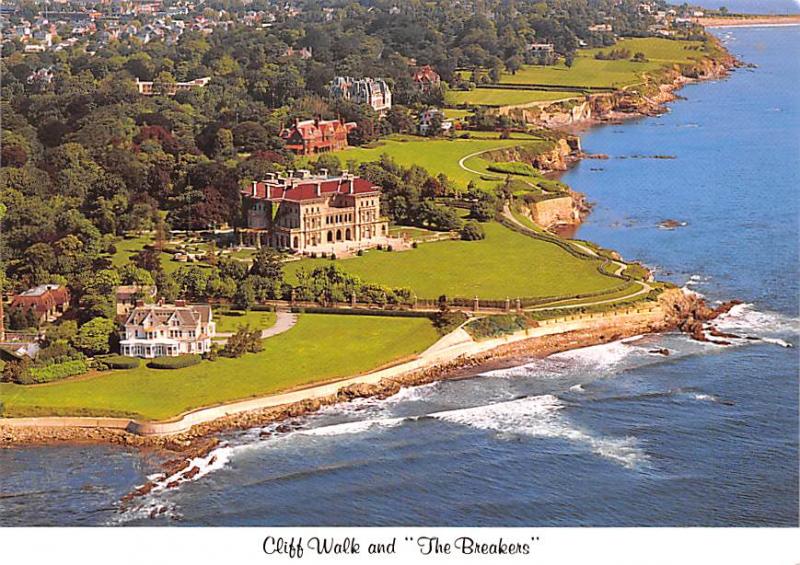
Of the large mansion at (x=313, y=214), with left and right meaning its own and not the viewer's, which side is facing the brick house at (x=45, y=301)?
right

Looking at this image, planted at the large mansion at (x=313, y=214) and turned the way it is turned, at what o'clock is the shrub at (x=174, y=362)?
The shrub is roughly at 2 o'clock from the large mansion.

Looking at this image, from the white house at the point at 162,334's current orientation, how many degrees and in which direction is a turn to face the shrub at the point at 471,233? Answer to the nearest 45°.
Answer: approximately 135° to its left

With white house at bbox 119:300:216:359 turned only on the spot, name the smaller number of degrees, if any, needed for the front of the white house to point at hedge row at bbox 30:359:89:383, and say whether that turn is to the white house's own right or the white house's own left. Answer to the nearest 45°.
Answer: approximately 45° to the white house's own right

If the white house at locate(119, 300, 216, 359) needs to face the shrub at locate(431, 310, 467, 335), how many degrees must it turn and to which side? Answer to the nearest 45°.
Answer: approximately 90° to its left

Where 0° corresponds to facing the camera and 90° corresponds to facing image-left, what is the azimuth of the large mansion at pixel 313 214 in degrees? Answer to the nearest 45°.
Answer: approximately 315°

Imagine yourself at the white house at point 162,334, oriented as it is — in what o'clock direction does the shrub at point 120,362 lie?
The shrub is roughly at 2 o'clock from the white house.

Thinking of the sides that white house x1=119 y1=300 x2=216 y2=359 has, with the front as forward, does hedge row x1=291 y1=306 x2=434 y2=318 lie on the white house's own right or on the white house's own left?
on the white house's own left

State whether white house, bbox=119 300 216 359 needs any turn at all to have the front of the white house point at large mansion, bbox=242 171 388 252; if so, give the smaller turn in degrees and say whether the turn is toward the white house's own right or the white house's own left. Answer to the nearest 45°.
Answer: approximately 135° to the white house's own left

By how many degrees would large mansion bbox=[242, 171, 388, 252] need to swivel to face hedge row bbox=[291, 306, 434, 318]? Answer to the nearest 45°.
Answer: approximately 45° to its right

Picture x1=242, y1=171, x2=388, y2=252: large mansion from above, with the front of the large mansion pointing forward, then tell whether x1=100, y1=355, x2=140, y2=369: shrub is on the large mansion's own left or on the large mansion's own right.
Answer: on the large mansion's own right
